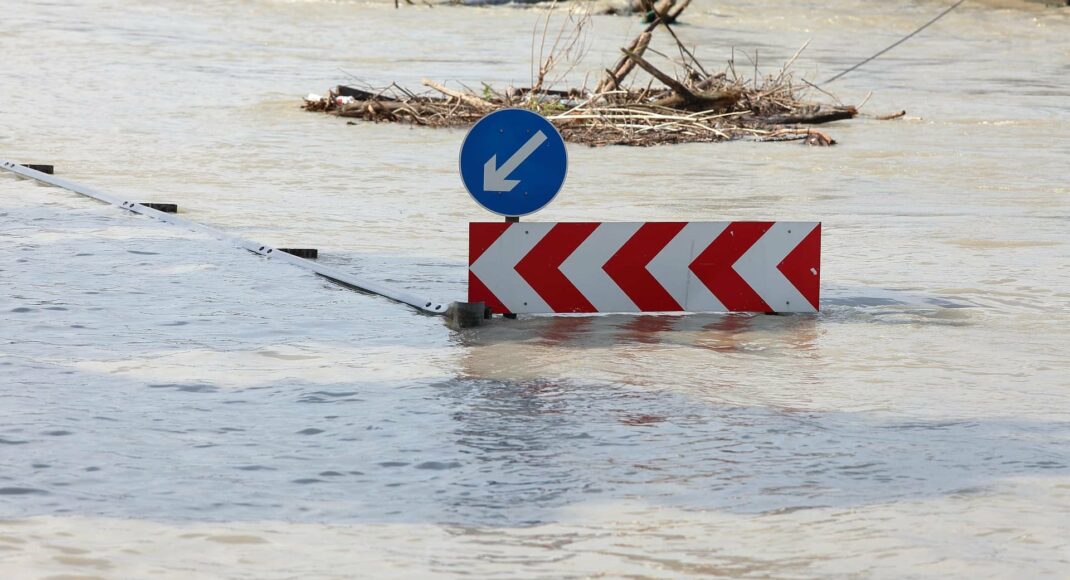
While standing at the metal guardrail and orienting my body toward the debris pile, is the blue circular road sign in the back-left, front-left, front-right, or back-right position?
back-right

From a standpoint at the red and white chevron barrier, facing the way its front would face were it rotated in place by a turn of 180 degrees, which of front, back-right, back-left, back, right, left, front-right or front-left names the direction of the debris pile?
front

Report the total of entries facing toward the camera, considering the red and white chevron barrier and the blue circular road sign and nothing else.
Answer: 2

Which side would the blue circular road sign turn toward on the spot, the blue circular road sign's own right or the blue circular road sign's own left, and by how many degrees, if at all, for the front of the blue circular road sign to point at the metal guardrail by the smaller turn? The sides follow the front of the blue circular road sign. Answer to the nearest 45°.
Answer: approximately 135° to the blue circular road sign's own right

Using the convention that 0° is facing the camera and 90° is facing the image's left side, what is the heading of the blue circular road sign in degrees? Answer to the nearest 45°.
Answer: approximately 0°

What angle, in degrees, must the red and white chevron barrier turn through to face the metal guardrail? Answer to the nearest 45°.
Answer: approximately 135° to its right
